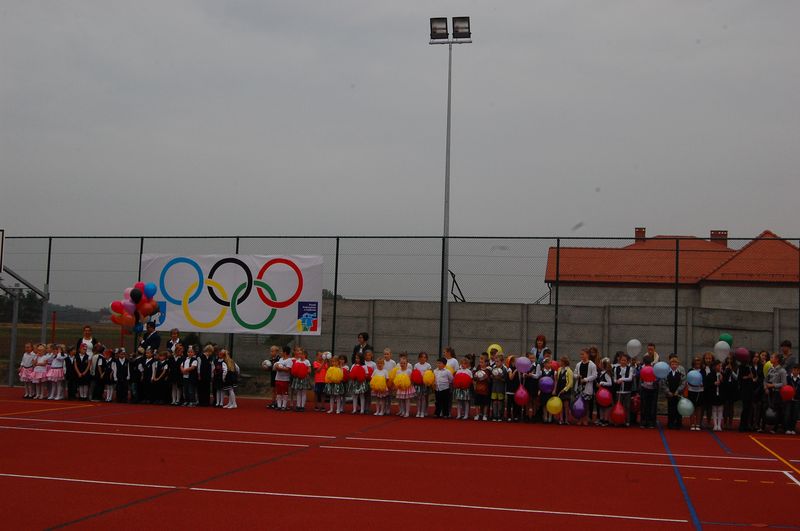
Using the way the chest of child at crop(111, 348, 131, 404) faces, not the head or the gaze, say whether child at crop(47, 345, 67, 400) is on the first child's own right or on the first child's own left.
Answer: on the first child's own right

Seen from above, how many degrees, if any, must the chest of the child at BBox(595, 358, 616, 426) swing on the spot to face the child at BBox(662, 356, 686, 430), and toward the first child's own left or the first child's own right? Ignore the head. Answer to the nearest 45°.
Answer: approximately 135° to the first child's own left

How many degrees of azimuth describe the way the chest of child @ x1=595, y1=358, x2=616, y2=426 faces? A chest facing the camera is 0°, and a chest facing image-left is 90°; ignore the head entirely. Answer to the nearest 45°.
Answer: approximately 45°

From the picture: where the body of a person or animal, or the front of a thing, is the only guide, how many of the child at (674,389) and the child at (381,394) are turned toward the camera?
2

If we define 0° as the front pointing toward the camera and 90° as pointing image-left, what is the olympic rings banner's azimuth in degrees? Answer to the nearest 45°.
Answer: approximately 0°

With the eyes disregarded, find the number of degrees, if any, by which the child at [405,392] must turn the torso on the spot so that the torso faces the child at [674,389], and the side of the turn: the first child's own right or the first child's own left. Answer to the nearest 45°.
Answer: approximately 90° to the first child's own left

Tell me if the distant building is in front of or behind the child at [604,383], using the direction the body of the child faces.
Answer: behind

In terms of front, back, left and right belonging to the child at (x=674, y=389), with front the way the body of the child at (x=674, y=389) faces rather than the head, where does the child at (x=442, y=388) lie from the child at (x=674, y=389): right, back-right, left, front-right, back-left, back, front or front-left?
right
